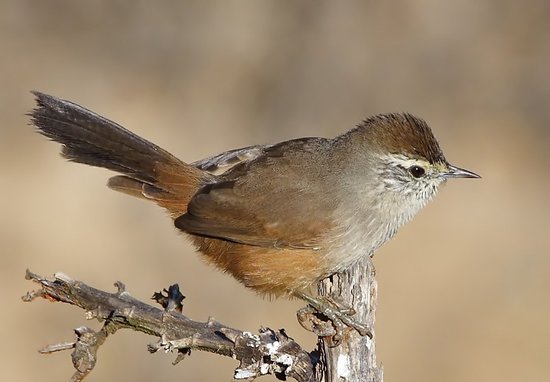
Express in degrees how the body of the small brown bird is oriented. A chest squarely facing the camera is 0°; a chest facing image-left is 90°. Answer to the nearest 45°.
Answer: approximately 270°
